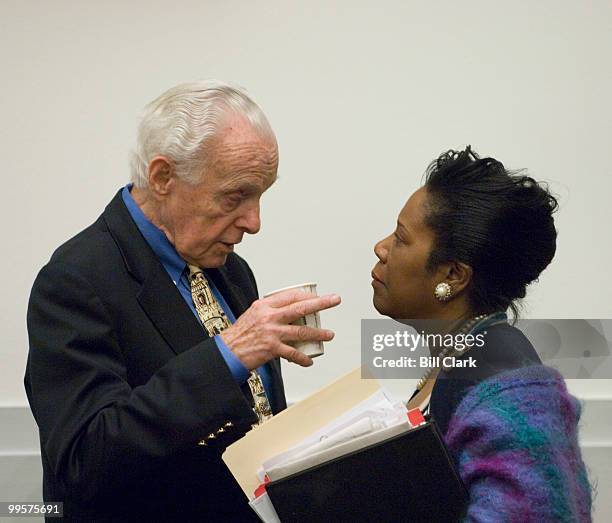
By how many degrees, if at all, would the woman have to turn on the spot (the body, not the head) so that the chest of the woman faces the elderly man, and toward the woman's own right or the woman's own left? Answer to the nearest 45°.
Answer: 0° — they already face them

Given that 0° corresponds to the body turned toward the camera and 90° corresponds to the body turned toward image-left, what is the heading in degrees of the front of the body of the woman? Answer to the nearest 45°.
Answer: approximately 90°

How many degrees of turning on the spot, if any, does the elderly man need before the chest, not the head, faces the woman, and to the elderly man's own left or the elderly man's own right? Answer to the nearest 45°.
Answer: approximately 45° to the elderly man's own left

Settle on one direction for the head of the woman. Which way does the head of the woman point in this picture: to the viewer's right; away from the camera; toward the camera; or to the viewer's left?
to the viewer's left

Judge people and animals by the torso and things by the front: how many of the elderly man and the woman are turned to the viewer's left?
1

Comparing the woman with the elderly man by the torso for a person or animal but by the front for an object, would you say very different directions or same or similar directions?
very different directions
